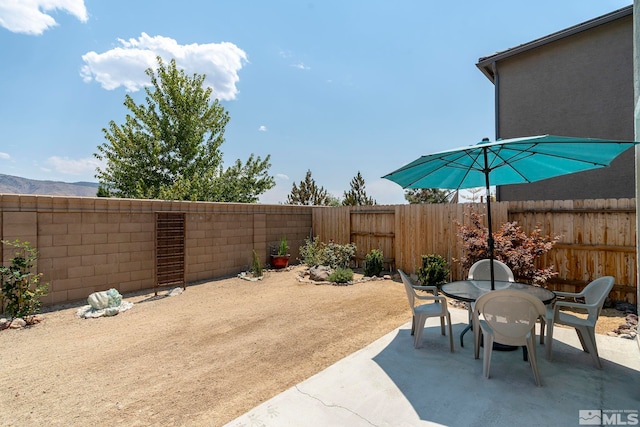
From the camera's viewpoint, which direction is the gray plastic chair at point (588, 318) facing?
to the viewer's left

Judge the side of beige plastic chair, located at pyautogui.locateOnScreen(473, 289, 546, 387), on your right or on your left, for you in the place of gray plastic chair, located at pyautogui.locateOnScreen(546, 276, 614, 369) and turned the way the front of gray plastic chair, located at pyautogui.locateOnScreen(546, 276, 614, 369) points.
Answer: on your left

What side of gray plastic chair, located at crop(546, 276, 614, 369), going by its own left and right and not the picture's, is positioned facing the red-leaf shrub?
right

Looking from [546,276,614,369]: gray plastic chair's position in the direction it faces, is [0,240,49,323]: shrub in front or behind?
in front

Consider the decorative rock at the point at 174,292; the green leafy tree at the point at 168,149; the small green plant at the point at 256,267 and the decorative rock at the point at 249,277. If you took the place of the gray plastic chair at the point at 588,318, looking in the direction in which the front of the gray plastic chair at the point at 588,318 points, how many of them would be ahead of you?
4

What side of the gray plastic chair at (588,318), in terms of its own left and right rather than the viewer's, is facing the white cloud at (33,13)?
front

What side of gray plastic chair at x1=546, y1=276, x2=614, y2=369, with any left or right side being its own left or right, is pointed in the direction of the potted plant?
front

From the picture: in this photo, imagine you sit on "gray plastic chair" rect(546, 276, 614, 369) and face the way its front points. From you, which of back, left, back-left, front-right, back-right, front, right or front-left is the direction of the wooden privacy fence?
right

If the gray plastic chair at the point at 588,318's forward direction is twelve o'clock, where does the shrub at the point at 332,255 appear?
The shrub is roughly at 1 o'clock from the gray plastic chair.

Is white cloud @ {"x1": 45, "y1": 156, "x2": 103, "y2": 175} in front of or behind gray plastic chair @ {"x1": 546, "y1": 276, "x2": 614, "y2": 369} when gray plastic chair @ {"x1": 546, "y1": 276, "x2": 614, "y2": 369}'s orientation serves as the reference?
in front

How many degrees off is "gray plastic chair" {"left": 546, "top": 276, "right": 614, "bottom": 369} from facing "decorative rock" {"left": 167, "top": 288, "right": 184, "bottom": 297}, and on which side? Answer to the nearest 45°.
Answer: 0° — it already faces it

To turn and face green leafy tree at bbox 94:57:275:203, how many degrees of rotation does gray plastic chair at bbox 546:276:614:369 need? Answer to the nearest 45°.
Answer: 0° — it already faces it

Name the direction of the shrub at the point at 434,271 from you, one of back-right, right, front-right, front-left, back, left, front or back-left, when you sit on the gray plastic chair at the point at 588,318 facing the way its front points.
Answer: front-right

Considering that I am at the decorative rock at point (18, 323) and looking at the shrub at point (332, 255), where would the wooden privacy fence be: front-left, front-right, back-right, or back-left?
front-right
